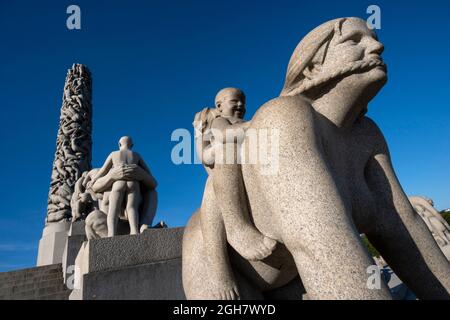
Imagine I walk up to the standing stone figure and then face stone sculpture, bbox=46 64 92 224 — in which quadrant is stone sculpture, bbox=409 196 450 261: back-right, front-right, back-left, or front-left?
back-right

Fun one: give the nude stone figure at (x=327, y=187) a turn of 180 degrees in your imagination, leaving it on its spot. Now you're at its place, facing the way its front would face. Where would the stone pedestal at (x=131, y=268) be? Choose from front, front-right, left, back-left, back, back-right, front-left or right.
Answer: front

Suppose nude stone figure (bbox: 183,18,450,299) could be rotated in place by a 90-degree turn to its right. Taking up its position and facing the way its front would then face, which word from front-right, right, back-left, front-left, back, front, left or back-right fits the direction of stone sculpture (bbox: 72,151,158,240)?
right

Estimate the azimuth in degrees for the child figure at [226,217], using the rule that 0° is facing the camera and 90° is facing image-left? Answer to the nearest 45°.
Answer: approximately 315°

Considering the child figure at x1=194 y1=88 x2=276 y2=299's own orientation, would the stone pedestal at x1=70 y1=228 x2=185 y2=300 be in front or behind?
behind

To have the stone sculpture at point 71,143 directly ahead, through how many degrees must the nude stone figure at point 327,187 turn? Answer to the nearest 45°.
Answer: approximately 180°
